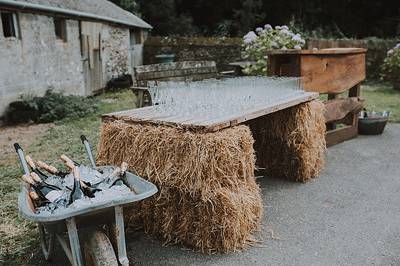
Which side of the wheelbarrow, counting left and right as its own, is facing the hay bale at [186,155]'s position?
left

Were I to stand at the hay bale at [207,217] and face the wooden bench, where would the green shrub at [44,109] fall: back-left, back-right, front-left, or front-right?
front-left

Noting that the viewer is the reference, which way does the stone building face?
facing the viewer and to the right of the viewer

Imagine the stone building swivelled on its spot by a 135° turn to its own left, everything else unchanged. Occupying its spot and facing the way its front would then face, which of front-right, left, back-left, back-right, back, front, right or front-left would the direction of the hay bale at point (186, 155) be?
back

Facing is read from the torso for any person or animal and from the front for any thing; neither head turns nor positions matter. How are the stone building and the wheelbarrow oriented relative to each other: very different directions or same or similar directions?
same or similar directions

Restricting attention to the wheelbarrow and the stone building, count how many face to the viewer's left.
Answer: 0

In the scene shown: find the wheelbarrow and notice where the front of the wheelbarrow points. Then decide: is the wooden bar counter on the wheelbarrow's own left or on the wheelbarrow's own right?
on the wheelbarrow's own left

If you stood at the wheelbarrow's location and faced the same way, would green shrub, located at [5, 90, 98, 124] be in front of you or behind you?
behind

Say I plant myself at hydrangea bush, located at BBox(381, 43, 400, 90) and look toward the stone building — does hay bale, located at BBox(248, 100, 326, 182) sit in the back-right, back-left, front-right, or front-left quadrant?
front-left

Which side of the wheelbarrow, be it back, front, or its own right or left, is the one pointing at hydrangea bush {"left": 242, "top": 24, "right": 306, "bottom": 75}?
left

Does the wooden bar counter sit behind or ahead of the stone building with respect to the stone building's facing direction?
ahead

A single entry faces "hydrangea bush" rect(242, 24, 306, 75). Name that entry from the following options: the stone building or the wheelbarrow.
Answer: the stone building

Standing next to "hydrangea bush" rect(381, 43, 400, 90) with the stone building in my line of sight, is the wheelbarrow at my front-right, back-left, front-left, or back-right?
front-left

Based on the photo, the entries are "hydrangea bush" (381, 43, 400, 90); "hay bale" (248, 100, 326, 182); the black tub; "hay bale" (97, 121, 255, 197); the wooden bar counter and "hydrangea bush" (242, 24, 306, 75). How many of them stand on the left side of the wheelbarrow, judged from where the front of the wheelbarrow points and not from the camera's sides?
6

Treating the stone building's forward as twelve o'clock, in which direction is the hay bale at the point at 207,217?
The hay bale is roughly at 1 o'clock from the stone building.

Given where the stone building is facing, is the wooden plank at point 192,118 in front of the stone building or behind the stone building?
in front
